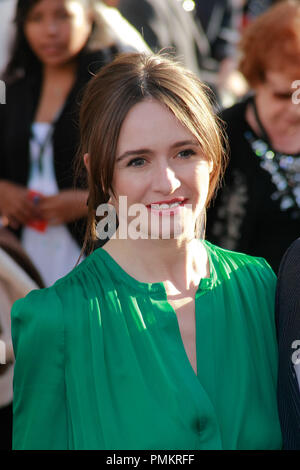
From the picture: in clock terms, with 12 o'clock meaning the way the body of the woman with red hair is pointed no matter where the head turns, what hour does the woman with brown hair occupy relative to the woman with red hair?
The woman with brown hair is roughly at 2 o'clock from the woman with red hair.

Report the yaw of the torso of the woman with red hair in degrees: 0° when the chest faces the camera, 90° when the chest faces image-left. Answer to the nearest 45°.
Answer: approximately 315°

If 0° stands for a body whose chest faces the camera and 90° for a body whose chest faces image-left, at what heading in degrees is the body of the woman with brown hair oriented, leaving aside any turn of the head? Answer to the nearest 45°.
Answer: approximately 315°

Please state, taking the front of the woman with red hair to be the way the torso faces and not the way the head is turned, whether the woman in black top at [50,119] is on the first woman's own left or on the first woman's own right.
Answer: on the first woman's own right

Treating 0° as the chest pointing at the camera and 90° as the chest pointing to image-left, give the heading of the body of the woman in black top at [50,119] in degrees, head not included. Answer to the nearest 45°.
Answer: approximately 0°

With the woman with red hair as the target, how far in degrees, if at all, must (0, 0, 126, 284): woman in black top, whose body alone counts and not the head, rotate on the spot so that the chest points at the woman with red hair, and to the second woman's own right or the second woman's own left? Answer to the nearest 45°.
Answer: approximately 90° to the second woman's own left

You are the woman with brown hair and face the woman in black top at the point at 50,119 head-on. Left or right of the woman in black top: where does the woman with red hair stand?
right
